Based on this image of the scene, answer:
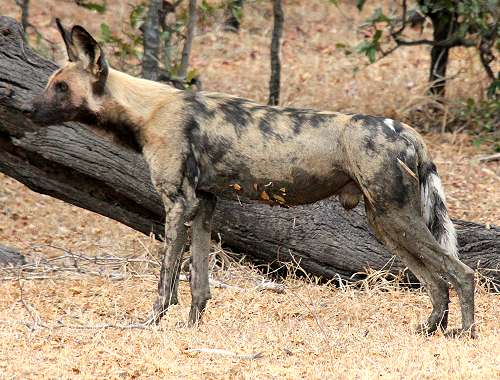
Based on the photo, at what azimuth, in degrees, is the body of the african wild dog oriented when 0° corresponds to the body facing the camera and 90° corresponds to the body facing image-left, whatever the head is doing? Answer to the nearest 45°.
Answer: approximately 90°

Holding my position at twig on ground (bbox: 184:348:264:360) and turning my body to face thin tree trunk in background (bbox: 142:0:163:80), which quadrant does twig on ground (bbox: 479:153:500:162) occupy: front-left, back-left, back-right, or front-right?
front-right

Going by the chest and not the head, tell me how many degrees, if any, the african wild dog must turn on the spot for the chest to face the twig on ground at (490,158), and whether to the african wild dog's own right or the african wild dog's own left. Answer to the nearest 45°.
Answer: approximately 135° to the african wild dog's own right

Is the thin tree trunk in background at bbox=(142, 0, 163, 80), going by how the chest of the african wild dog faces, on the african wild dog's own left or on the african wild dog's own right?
on the african wild dog's own right

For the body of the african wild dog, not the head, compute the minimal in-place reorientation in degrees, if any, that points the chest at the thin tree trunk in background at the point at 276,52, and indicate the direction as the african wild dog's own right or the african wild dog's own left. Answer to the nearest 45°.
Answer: approximately 90° to the african wild dog's own right

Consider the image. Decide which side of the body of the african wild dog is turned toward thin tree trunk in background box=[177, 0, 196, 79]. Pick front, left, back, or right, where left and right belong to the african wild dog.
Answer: right
